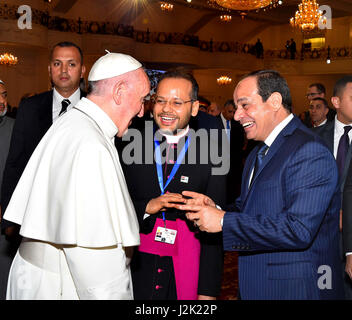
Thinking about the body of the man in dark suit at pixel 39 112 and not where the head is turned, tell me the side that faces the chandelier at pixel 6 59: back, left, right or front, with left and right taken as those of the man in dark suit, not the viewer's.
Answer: back

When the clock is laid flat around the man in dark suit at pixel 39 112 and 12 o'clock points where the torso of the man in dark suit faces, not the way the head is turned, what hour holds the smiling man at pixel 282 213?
The smiling man is roughly at 11 o'clock from the man in dark suit.

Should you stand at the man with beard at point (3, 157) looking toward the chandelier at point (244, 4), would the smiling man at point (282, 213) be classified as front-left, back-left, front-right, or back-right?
back-right

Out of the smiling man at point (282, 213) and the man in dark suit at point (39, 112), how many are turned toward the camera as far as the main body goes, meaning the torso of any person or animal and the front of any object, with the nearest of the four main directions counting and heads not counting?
1

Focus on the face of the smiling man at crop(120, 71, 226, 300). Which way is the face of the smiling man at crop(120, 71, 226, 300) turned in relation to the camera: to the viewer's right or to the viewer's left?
to the viewer's left

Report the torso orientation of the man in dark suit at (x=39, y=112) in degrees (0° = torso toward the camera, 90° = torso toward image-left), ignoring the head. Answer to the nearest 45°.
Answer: approximately 0°

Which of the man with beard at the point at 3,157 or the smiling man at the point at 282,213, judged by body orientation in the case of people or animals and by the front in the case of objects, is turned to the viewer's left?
the smiling man

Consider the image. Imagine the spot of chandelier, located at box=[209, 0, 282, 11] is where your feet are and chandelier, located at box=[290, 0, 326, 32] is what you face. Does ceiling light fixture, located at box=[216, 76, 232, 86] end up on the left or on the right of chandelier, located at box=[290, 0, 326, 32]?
left
